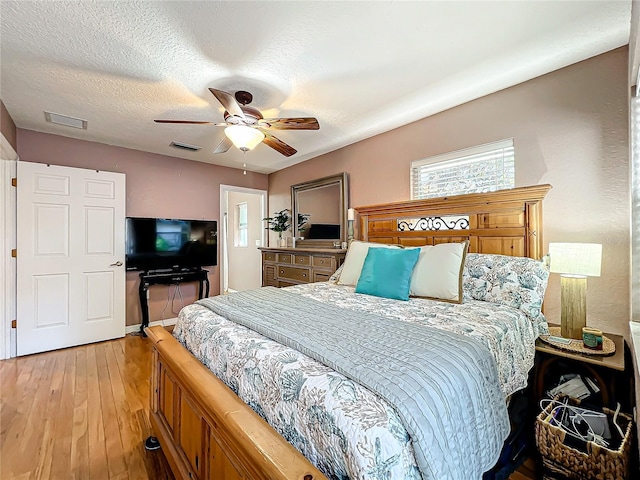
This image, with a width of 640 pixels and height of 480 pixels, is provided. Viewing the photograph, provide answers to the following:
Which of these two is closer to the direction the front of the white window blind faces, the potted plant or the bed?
the bed

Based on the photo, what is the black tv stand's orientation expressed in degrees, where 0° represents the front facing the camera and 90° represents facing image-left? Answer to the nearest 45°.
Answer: approximately 0°

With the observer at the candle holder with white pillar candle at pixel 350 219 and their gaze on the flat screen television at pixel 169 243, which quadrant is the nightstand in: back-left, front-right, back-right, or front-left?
back-left

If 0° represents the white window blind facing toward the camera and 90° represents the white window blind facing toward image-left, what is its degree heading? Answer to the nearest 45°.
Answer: approximately 45°

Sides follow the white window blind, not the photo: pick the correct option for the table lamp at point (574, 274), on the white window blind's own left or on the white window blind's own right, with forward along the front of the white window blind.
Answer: on the white window blind's own left

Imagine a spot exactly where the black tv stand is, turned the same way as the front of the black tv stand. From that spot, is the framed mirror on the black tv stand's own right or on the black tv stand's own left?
on the black tv stand's own left

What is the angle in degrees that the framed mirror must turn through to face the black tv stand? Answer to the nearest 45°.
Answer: approximately 45° to its right

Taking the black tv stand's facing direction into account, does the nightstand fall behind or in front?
in front

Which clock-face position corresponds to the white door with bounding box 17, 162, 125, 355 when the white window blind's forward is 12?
The white door is roughly at 1 o'clock from the white window blind.

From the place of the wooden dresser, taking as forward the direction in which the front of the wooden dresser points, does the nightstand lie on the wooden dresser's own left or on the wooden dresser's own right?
on the wooden dresser's own left

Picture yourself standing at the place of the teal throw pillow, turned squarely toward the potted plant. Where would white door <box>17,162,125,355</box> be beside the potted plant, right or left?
left
